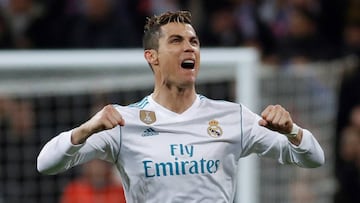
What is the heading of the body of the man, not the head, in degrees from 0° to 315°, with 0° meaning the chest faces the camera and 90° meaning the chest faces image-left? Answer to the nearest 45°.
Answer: approximately 0°

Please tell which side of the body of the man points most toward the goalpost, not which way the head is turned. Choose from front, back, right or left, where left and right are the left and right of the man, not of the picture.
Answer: back
